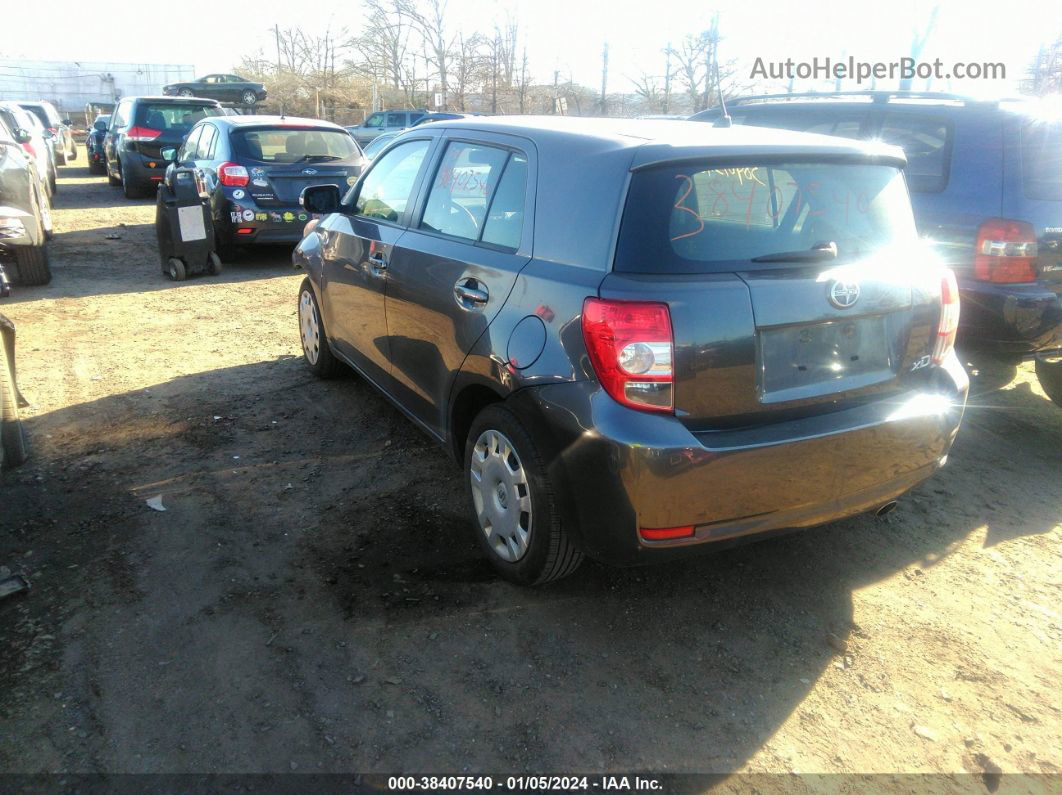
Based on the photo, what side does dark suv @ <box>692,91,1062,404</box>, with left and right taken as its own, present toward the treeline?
front

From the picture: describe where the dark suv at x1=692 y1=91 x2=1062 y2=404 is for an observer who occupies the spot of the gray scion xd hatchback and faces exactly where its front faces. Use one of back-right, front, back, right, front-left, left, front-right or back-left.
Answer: right

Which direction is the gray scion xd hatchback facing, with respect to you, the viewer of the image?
facing away from the viewer and to the left of the viewer

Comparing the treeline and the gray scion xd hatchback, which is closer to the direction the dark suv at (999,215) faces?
the treeline

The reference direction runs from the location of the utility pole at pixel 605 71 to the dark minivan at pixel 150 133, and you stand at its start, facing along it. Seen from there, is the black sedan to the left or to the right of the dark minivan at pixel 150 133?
right

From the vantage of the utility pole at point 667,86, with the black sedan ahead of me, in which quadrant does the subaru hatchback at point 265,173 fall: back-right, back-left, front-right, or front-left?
front-left

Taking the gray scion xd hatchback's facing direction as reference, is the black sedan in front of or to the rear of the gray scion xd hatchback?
in front

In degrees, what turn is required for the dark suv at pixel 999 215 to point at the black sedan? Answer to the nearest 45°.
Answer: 0° — it already faces it

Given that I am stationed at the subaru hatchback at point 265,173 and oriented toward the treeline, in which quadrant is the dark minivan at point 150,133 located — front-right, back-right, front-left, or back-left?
front-left

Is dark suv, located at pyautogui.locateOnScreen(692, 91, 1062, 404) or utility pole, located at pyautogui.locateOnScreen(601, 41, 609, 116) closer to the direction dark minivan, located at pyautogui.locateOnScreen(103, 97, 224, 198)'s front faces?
the utility pole

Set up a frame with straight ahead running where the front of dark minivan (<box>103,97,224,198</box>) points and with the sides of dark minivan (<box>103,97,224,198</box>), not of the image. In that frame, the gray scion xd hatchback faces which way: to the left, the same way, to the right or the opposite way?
the same way

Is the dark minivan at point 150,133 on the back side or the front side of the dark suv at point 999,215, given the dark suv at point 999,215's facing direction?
on the front side

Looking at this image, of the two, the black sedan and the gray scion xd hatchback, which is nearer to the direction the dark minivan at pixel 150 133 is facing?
the black sedan

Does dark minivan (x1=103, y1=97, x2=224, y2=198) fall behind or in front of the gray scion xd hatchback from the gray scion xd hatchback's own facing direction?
in front

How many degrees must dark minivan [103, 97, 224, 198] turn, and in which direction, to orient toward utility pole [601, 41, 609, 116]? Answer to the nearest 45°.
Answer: approximately 45° to its right

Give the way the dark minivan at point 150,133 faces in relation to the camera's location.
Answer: facing away from the viewer
